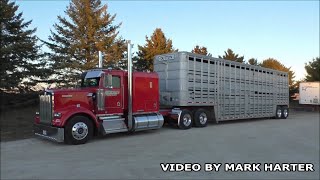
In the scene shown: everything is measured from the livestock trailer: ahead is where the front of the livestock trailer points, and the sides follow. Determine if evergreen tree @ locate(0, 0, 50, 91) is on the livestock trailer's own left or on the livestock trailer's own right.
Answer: on the livestock trailer's own right

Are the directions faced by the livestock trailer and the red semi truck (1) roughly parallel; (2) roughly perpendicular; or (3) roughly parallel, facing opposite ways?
roughly parallel

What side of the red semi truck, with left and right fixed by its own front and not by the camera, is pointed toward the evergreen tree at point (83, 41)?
right

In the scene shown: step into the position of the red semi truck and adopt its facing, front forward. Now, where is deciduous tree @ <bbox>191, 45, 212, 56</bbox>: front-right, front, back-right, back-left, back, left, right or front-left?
back-right

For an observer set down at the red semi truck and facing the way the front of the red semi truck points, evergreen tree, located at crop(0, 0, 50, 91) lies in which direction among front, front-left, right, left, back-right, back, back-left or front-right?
right

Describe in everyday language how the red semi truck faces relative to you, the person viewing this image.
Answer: facing the viewer and to the left of the viewer

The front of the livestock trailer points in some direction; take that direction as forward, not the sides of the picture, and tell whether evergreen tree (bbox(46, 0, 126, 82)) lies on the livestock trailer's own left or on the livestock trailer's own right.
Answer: on the livestock trailer's own right

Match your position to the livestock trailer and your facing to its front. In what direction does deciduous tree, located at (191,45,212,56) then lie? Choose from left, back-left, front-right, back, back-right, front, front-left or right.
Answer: back-right
